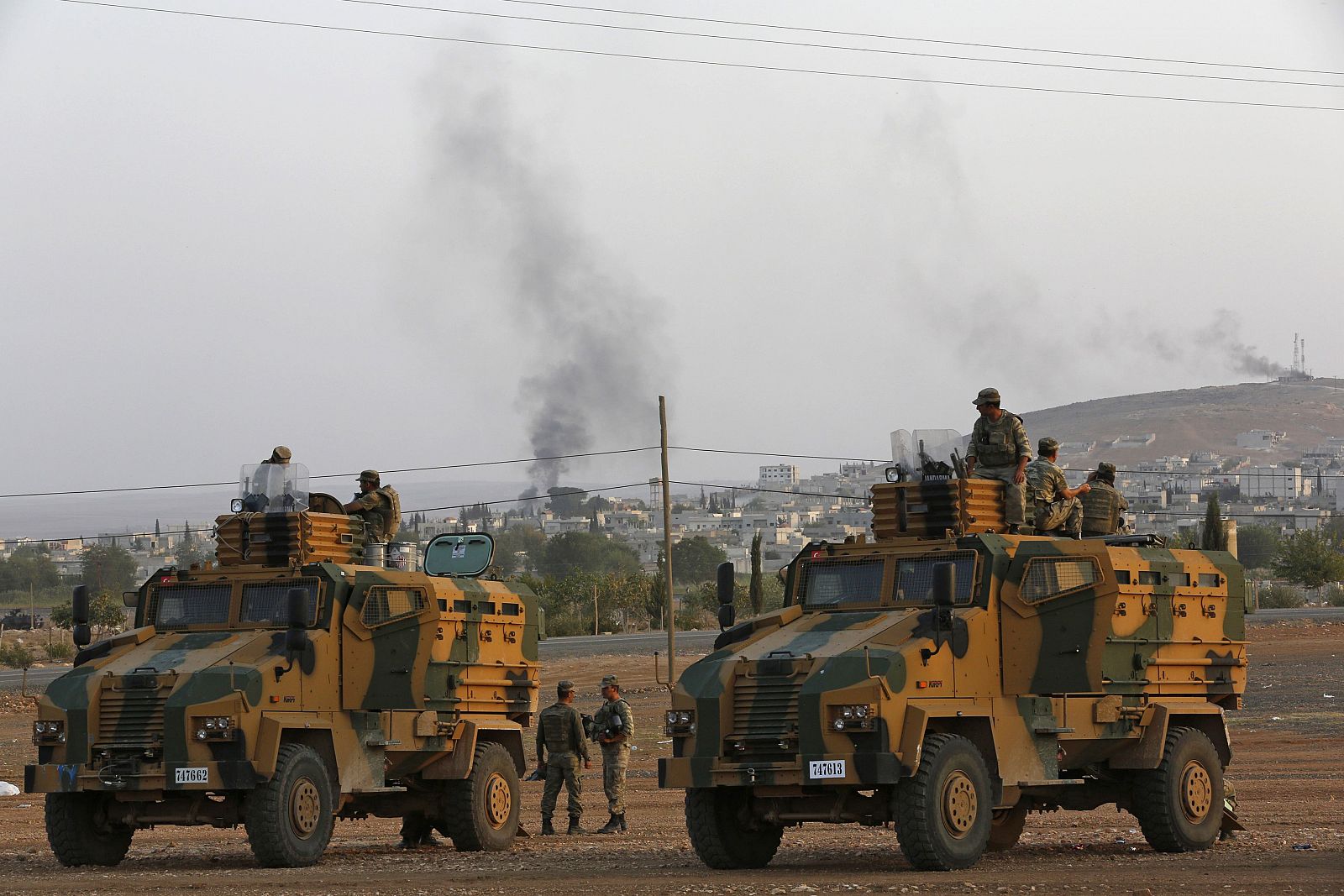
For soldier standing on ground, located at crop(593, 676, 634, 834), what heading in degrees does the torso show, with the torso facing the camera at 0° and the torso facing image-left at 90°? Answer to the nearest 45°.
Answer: approximately 90°

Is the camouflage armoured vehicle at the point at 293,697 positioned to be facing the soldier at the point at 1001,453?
no

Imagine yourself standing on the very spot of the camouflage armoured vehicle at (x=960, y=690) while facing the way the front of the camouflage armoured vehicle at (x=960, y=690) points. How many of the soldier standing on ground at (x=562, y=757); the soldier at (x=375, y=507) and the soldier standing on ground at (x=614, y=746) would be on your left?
0

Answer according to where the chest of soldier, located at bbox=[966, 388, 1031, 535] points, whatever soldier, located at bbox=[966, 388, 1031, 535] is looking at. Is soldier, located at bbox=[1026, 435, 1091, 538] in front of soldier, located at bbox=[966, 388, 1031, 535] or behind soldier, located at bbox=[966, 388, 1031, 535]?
behind

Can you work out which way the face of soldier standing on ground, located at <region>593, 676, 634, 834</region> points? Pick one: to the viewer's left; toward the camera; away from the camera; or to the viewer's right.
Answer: to the viewer's left

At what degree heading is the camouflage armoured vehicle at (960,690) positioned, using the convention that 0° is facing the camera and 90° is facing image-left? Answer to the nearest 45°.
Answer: approximately 45°

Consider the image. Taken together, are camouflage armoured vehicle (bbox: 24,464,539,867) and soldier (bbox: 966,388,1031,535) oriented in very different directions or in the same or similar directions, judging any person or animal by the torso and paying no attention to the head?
same or similar directions

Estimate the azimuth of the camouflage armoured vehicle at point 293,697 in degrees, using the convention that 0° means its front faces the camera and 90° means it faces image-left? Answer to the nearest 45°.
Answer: approximately 45°

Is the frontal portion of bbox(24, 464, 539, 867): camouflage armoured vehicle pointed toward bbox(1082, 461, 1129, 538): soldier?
no

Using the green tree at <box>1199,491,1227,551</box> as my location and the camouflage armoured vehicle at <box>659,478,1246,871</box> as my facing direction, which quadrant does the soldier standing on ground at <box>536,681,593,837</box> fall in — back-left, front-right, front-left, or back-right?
front-right

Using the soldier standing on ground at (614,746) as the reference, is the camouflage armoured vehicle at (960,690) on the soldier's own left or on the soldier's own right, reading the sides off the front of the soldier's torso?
on the soldier's own left

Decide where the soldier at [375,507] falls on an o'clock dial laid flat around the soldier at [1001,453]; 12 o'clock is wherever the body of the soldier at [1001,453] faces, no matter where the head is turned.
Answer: the soldier at [375,507] is roughly at 2 o'clock from the soldier at [1001,453].

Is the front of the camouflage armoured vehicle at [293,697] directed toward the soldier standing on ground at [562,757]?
no

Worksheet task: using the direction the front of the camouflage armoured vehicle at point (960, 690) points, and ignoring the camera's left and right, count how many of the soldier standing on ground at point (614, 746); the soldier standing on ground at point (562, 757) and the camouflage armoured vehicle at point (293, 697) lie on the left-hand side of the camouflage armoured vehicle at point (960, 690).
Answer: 0

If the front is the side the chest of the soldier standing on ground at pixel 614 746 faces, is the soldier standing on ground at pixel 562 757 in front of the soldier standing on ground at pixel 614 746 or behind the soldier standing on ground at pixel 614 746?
in front

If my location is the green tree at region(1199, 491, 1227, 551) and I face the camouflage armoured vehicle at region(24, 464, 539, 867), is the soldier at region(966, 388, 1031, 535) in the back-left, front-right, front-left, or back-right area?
front-left
